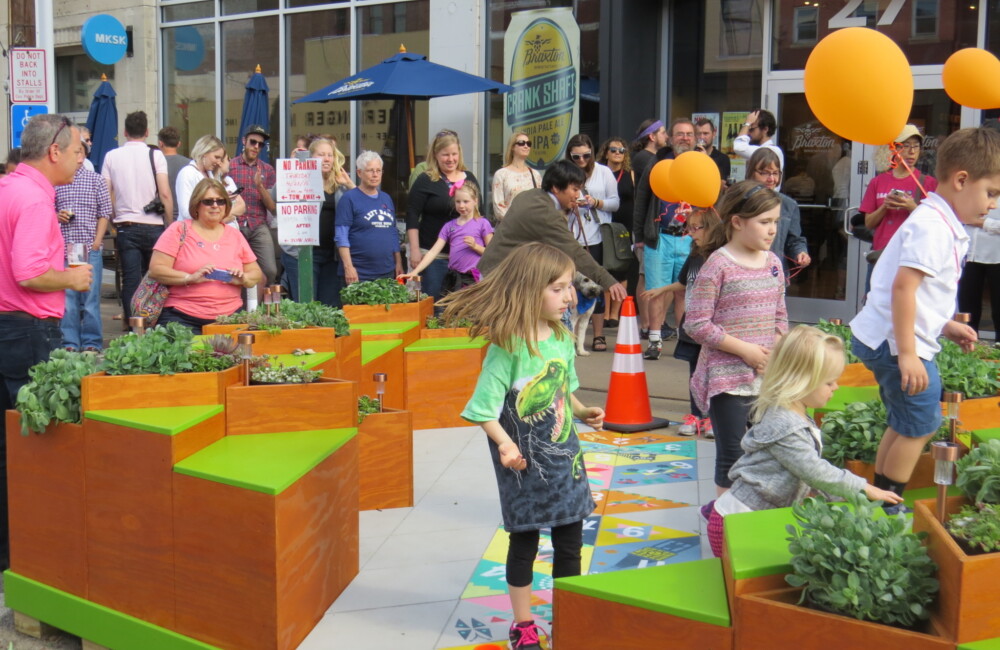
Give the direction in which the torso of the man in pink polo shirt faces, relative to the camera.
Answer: to the viewer's right

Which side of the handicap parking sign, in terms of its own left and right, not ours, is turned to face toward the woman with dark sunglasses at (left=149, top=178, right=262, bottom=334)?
front

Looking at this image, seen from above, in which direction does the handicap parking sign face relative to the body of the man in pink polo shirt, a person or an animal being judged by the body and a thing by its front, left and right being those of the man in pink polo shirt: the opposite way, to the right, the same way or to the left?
to the right

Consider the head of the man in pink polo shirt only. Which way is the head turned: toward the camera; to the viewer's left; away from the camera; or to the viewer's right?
to the viewer's right

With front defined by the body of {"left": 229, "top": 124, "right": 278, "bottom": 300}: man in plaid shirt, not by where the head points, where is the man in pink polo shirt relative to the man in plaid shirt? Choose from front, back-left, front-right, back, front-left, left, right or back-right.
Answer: front

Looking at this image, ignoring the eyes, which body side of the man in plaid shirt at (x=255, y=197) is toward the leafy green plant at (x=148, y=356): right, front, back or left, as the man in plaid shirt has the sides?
front

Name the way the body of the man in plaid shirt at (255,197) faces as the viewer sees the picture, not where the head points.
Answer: toward the camera

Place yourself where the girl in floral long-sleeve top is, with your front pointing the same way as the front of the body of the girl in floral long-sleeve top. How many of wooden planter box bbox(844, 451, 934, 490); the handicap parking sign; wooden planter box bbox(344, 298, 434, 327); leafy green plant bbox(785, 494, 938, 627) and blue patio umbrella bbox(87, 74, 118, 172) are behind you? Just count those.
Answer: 3

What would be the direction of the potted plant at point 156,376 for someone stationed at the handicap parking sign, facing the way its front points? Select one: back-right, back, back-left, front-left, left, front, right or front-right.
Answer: front

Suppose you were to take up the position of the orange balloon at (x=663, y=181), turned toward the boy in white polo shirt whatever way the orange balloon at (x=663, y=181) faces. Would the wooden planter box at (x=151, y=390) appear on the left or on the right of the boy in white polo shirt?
right

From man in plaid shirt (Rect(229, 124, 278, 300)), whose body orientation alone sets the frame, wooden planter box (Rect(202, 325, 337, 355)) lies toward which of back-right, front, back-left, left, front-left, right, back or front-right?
front

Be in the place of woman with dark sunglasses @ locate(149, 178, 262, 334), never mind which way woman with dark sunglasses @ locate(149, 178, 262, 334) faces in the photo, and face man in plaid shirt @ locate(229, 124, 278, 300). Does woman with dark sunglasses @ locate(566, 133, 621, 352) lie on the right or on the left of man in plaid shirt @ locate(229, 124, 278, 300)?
right

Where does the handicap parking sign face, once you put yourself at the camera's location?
facing the viewer

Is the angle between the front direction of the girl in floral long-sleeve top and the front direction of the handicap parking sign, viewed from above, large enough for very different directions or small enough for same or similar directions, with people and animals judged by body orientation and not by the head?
same or similar directions
